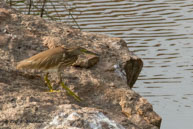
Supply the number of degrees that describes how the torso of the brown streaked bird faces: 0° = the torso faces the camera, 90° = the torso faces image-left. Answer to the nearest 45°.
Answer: approximately 270°
